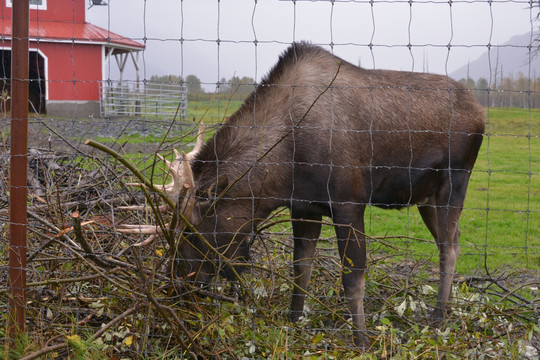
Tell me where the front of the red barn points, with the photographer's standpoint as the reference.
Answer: facing the viewer

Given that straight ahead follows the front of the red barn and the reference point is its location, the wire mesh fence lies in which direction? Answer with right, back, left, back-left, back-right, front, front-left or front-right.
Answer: front

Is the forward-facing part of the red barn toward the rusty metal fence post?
yes

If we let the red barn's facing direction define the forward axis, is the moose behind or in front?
in front
